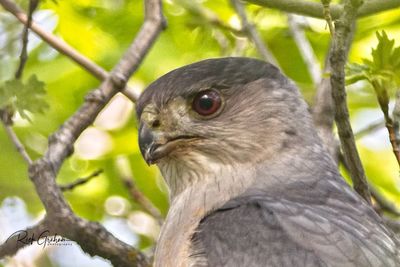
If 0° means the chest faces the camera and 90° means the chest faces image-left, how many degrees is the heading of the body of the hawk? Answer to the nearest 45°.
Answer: approximately 90°
